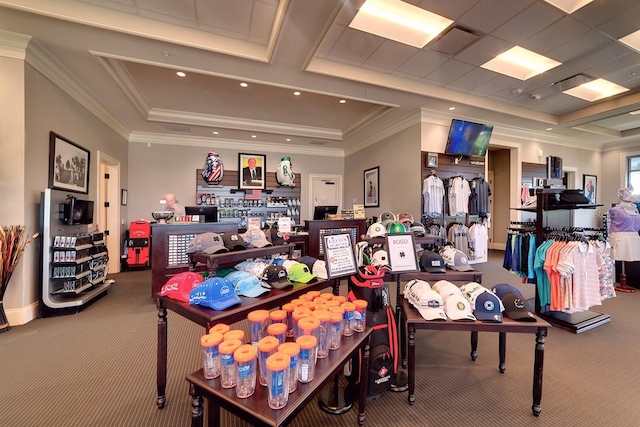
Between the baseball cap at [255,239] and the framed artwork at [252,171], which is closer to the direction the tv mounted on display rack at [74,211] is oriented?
the baseball cap

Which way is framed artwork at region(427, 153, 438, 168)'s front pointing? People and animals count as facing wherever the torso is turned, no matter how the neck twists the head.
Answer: toward the camera

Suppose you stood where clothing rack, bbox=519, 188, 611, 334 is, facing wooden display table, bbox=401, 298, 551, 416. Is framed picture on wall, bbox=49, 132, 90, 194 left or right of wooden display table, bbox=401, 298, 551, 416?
right

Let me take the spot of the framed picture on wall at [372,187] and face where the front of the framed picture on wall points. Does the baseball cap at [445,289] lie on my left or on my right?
on my left

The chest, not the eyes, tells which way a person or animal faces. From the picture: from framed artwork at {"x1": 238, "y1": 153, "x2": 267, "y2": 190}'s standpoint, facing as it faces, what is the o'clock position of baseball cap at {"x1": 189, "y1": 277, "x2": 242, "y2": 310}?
The baseball cap is roughly at 12 o'clock from the framed artwork.

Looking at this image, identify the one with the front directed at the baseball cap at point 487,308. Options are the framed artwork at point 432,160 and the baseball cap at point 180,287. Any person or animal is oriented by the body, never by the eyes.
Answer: the framed artwork

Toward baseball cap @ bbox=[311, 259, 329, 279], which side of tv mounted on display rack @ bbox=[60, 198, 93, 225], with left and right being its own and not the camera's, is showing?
front

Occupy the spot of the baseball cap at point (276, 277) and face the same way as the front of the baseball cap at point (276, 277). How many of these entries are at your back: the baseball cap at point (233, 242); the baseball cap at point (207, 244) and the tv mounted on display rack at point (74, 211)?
3

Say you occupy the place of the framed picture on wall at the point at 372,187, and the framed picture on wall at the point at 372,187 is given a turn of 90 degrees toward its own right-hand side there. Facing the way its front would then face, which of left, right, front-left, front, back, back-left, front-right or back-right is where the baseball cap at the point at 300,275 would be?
back-left

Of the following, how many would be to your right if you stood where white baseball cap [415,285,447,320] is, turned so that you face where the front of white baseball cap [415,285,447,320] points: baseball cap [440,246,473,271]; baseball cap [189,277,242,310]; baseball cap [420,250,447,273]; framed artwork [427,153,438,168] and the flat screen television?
1

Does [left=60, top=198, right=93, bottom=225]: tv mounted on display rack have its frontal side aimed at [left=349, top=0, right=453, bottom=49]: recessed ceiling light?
yes

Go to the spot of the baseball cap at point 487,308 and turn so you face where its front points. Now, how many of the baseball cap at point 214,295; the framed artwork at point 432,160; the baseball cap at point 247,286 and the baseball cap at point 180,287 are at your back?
1

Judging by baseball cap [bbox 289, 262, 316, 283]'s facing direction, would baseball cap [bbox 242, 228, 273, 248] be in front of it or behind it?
behind

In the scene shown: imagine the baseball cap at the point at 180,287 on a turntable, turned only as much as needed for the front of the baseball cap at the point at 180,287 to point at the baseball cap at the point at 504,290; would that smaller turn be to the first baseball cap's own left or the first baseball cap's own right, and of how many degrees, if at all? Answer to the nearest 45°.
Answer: approximately 135° to the first baseball cap's own left

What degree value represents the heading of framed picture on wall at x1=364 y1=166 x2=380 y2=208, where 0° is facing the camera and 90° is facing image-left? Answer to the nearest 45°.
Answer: approximately 45°

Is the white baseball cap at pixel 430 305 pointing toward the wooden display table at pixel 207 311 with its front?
no

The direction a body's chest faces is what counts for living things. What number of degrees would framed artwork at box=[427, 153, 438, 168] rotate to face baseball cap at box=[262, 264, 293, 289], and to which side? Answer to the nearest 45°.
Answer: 0° — it already faces it

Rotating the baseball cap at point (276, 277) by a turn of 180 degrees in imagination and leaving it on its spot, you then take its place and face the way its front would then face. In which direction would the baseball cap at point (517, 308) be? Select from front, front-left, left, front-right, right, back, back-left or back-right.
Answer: back-right

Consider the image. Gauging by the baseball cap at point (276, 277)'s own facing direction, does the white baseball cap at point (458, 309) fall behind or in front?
in front

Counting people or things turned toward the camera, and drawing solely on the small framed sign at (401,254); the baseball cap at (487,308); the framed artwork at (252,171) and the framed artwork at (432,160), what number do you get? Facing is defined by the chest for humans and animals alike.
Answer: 4
